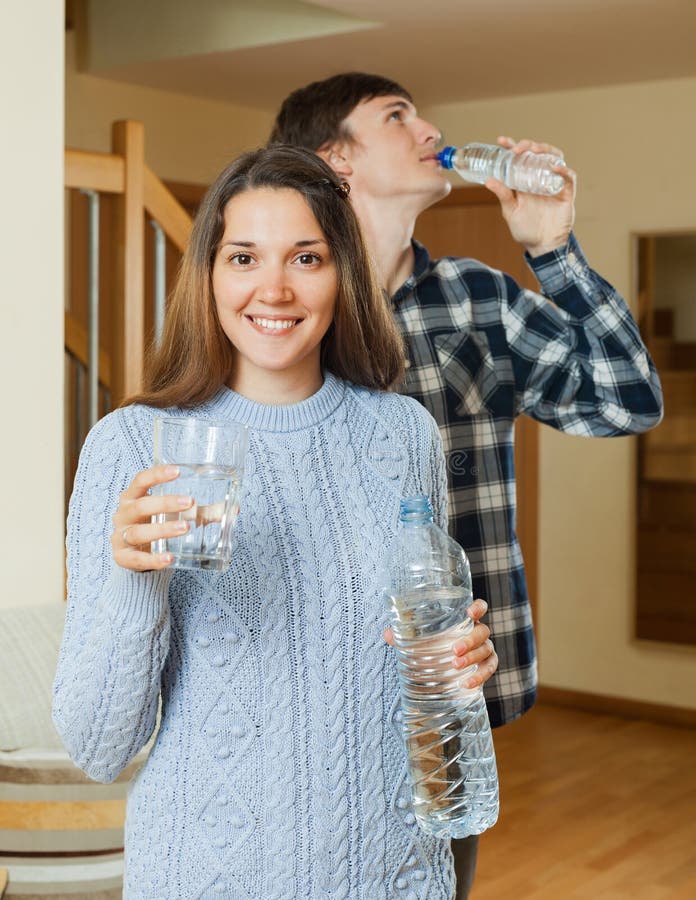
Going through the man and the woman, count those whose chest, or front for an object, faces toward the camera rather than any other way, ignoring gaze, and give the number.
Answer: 2

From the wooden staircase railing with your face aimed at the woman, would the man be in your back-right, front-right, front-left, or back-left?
front-left

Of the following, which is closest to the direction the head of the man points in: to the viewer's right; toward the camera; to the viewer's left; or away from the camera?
to the viewer's right

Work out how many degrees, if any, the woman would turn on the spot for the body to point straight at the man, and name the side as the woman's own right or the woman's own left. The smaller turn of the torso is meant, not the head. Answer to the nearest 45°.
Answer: approximately 135° to the woman's own left

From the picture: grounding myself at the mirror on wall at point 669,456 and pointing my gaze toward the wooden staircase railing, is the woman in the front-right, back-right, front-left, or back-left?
front-left

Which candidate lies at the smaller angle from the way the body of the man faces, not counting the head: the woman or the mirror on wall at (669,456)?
the woman

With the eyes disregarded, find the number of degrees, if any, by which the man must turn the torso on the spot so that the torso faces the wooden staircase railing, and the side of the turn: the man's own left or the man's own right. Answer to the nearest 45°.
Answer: approximately 135° to the man's own right

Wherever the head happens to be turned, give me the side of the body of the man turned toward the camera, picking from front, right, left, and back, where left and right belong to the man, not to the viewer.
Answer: front

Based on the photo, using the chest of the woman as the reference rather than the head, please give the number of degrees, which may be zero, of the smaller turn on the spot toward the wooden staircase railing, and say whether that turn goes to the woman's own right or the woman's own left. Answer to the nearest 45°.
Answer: approximately 180°

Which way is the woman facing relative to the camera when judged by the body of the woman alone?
toward the camera

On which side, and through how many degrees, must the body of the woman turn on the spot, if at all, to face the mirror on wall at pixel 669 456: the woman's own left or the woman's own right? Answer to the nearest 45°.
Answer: approximately 135° to the woman's own left
